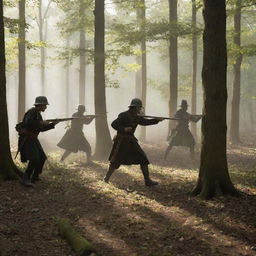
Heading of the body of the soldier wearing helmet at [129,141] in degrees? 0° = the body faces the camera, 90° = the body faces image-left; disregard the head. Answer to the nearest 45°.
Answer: approximately 270°

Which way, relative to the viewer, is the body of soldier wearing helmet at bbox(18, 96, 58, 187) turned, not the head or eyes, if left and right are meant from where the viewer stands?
facing to the right of the viewer

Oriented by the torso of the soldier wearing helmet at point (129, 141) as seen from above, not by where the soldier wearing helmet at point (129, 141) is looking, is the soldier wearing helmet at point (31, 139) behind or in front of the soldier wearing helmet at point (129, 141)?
behind

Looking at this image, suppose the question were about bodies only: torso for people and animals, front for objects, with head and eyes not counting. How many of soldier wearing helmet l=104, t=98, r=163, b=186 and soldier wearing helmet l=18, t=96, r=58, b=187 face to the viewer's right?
2

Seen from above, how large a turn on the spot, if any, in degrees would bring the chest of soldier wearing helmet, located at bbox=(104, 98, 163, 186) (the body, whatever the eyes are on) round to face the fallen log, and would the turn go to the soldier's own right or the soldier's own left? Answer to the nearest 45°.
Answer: approximately 90° to the soldier's own right

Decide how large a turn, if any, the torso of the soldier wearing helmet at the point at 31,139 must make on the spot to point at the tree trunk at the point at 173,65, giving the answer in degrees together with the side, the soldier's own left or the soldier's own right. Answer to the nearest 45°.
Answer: approximately 45° to the soldier's own left

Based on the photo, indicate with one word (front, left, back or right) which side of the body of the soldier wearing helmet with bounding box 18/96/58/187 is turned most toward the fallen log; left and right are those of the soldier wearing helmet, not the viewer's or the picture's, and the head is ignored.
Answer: right

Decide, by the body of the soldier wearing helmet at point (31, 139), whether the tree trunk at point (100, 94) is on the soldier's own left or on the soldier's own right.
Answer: on the soldier's own left

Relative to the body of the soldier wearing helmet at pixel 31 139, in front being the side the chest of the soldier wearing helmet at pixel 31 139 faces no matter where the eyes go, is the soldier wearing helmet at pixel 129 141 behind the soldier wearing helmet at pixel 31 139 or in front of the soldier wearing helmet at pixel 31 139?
in front

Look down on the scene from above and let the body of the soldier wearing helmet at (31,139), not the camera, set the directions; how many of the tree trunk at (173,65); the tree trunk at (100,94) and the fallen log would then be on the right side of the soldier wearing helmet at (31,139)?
1
